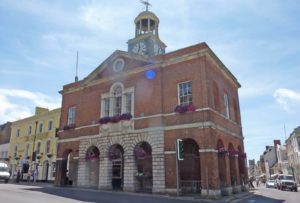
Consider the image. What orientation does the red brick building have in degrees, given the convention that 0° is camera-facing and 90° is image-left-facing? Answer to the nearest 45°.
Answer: approximately 45°

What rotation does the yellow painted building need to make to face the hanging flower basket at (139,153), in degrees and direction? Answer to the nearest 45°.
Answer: approximately 45° to its left

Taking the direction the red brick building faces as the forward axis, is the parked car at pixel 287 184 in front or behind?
behind

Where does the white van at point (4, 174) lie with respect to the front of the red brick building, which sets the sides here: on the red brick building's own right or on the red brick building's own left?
on the red brick building's own right

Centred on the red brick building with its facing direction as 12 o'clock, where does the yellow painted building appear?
The yellow painted building is roughly at 3 o'clock from the red brick building.

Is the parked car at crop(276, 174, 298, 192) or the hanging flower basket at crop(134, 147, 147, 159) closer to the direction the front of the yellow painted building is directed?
the hanging flower basket
